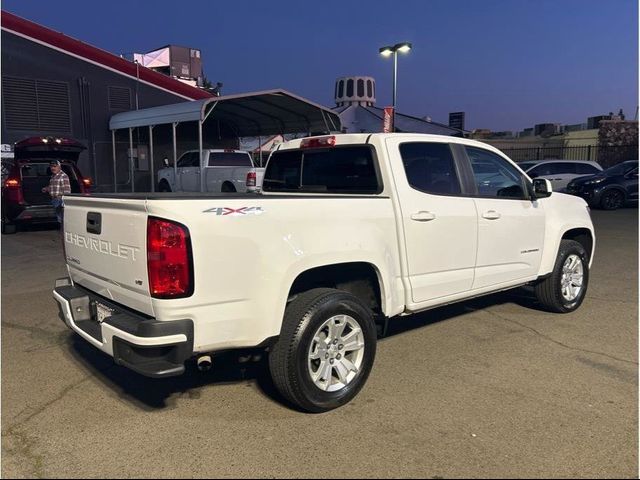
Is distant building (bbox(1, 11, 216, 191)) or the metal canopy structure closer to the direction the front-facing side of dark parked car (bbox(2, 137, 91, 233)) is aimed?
the distant building

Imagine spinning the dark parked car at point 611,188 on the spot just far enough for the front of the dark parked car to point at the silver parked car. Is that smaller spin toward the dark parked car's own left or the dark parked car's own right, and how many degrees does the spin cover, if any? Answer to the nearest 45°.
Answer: approximately 90° to the dark parked car's own right

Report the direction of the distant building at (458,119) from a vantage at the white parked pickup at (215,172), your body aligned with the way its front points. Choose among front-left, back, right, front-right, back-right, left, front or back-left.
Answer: right

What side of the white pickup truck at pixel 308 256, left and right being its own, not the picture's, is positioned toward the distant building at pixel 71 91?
left

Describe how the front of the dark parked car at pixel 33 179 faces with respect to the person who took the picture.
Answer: facing away from the viewer

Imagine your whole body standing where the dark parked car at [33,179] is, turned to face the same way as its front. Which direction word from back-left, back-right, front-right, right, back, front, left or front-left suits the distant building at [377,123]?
front-right

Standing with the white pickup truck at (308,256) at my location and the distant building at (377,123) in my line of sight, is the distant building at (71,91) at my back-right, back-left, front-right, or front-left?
front-left

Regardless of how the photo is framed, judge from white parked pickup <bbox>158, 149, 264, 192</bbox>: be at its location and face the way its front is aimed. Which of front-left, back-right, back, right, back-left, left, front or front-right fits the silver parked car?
back-right

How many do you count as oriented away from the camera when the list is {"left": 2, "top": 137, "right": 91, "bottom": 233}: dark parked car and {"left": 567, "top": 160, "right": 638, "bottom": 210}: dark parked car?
1

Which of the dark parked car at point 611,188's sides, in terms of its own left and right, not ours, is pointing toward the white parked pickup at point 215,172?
front

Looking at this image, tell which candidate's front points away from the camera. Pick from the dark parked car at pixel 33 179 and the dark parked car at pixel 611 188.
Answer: the dark parked car at pixel 33 179

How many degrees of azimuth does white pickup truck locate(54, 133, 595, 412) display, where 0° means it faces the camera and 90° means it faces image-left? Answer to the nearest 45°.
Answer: approximately 225°

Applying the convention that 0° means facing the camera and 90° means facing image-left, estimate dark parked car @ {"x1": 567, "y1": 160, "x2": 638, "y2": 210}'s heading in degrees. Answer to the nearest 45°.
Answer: approximately 45°

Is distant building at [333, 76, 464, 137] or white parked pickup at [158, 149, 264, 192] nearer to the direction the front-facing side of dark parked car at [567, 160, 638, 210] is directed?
the white parked pickup

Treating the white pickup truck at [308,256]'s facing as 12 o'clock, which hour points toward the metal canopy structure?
The metal canopy structure is roughly at 10 o'clock from the white pickup truck.
